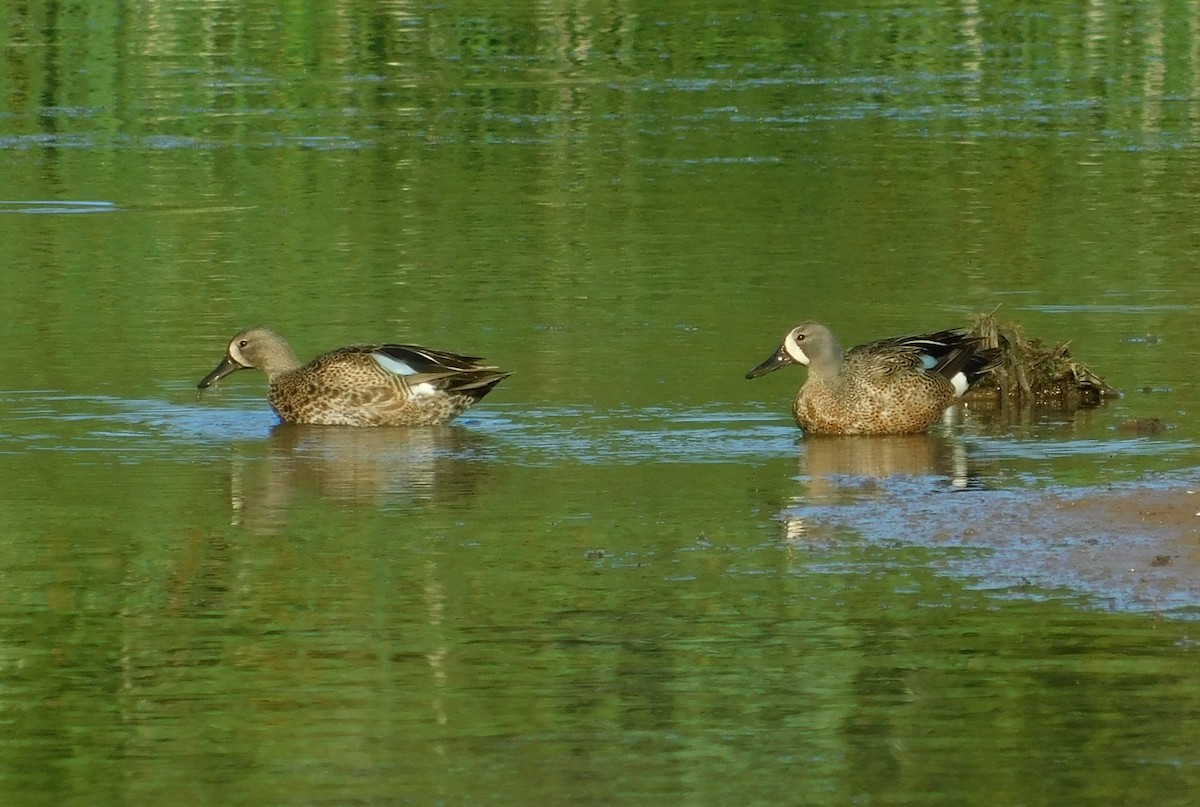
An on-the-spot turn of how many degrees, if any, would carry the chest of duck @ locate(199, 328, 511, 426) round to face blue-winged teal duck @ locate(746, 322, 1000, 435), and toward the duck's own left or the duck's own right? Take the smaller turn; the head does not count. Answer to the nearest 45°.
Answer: approximately 180°

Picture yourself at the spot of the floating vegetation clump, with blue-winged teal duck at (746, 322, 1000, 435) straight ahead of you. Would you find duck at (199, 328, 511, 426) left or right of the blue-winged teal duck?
right

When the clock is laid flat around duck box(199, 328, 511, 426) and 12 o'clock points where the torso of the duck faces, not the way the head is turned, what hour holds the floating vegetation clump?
The floating vegetation clump is roughly at 6 o'clock from the duck.

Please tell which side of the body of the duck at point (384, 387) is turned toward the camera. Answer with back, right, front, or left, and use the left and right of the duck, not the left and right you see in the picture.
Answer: left
